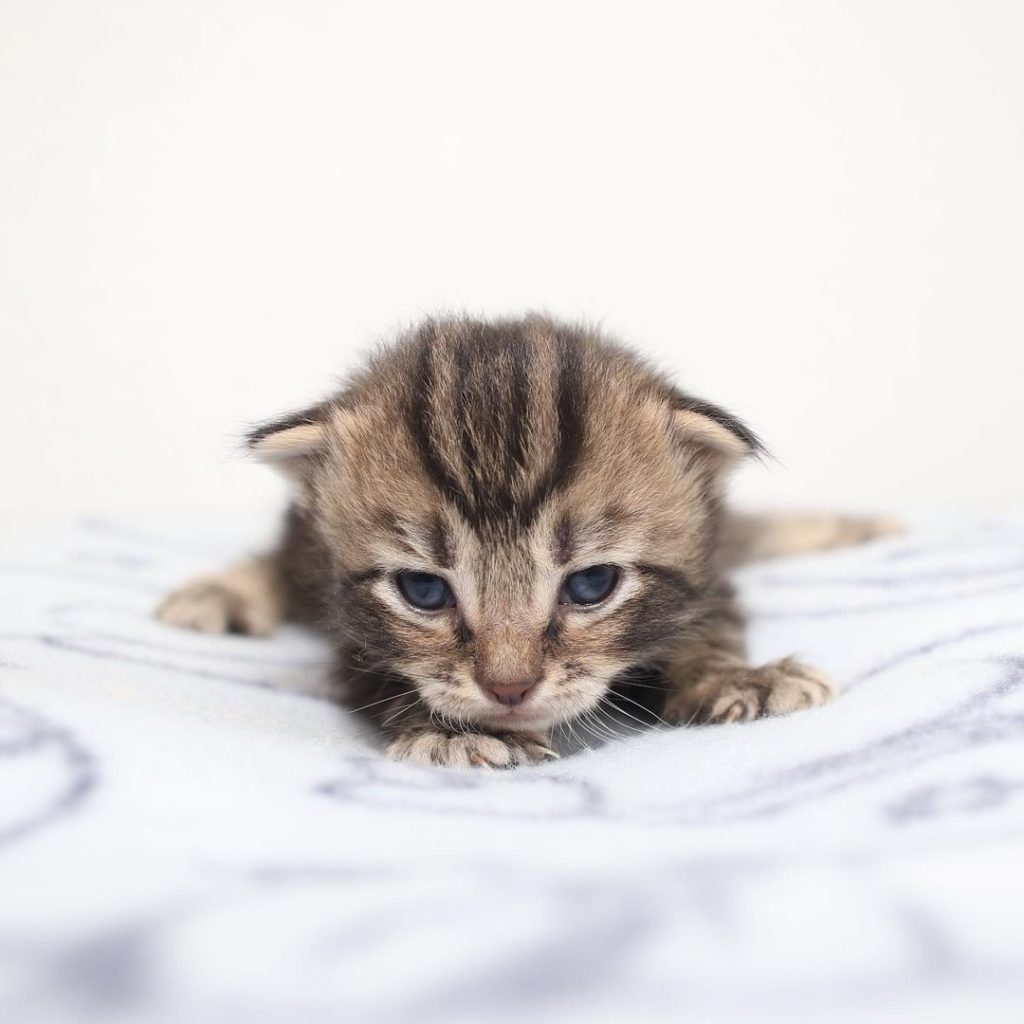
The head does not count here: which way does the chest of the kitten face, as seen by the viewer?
toward the camera
